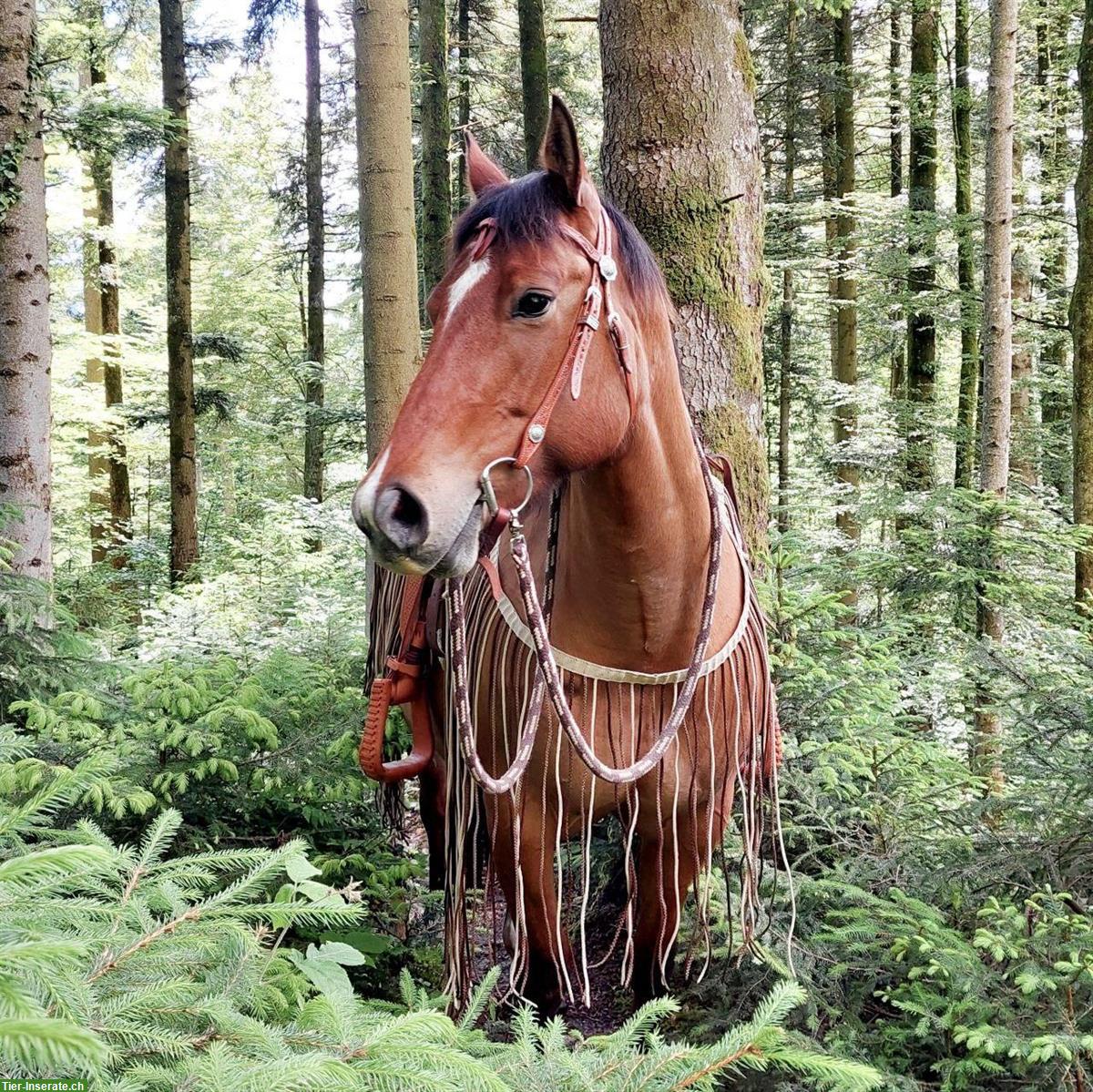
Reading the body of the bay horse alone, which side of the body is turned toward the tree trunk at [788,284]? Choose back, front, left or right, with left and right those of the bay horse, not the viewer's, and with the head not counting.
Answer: back

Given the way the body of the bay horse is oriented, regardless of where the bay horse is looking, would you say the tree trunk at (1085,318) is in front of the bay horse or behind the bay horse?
behind

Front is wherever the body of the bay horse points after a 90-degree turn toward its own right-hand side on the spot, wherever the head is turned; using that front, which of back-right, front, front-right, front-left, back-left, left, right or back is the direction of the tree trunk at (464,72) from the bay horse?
right

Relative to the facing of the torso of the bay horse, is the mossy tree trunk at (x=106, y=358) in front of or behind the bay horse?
behind

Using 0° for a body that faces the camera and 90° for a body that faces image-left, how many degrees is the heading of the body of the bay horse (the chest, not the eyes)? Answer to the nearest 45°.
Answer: approximately 0°

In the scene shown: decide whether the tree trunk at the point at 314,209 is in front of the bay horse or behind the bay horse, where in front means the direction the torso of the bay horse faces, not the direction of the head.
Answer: behind

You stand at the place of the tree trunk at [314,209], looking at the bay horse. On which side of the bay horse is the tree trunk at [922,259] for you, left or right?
left

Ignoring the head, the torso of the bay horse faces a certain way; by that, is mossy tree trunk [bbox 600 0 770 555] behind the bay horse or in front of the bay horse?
behind

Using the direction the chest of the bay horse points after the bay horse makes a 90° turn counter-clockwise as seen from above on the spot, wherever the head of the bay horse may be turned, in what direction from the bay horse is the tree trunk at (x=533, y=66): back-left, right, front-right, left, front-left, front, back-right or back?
left
